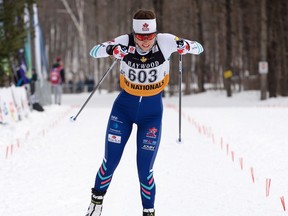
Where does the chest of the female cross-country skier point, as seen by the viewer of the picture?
toward the camera

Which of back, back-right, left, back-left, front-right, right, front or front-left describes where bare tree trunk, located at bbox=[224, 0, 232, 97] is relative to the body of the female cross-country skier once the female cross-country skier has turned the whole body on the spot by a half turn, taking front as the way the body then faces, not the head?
front

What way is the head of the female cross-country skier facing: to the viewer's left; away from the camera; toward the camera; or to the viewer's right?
toward the camera
